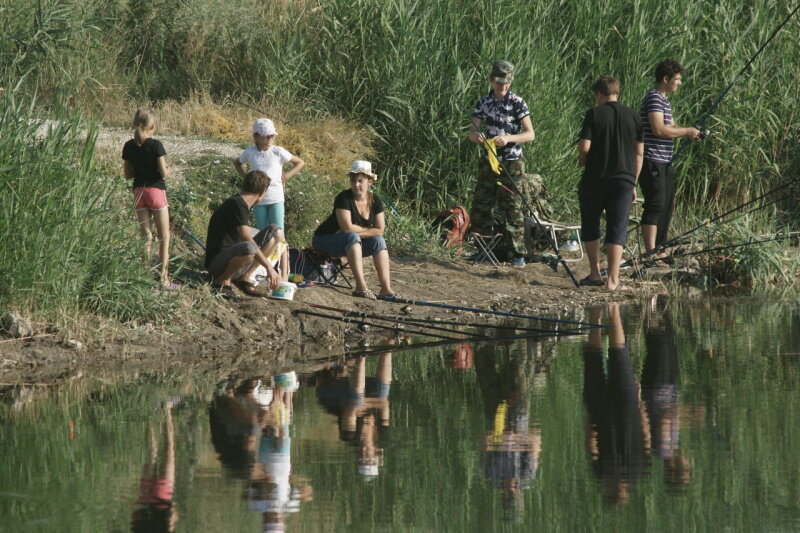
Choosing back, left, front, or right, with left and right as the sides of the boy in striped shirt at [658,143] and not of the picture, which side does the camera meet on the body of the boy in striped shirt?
right

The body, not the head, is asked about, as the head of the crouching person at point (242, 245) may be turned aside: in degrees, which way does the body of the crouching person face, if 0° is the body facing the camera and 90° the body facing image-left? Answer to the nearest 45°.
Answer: approximately 270°

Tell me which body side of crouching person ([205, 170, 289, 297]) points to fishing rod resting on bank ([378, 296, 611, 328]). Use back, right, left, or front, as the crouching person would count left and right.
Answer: front

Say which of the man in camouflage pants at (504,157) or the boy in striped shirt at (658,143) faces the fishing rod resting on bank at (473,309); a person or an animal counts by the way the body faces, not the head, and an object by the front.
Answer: the man in camouflage pants

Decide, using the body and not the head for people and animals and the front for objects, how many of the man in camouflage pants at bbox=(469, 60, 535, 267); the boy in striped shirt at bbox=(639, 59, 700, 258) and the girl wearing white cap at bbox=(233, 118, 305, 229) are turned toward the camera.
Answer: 2

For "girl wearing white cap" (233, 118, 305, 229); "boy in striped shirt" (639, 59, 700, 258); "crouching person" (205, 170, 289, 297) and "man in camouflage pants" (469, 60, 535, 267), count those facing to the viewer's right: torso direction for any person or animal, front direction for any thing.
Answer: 2

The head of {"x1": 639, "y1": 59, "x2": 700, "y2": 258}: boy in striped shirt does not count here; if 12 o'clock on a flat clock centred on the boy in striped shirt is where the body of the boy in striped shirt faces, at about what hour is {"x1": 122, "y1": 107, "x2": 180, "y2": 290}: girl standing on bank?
The girl standing on bank is roughly at 5 o'clock from the boy in striped shirt.

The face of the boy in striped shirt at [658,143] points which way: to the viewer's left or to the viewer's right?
to the viewer's right

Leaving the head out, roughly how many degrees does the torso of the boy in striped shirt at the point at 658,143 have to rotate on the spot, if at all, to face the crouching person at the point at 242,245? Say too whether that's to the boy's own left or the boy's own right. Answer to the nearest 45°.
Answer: approximately 135° to the boy's own right

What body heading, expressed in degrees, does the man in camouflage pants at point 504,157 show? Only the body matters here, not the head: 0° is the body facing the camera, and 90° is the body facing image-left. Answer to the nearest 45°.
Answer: approximately 0°

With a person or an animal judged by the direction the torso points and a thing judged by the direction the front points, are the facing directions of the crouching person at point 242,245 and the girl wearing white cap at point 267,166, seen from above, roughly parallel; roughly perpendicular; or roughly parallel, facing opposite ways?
roughly perpendicular
